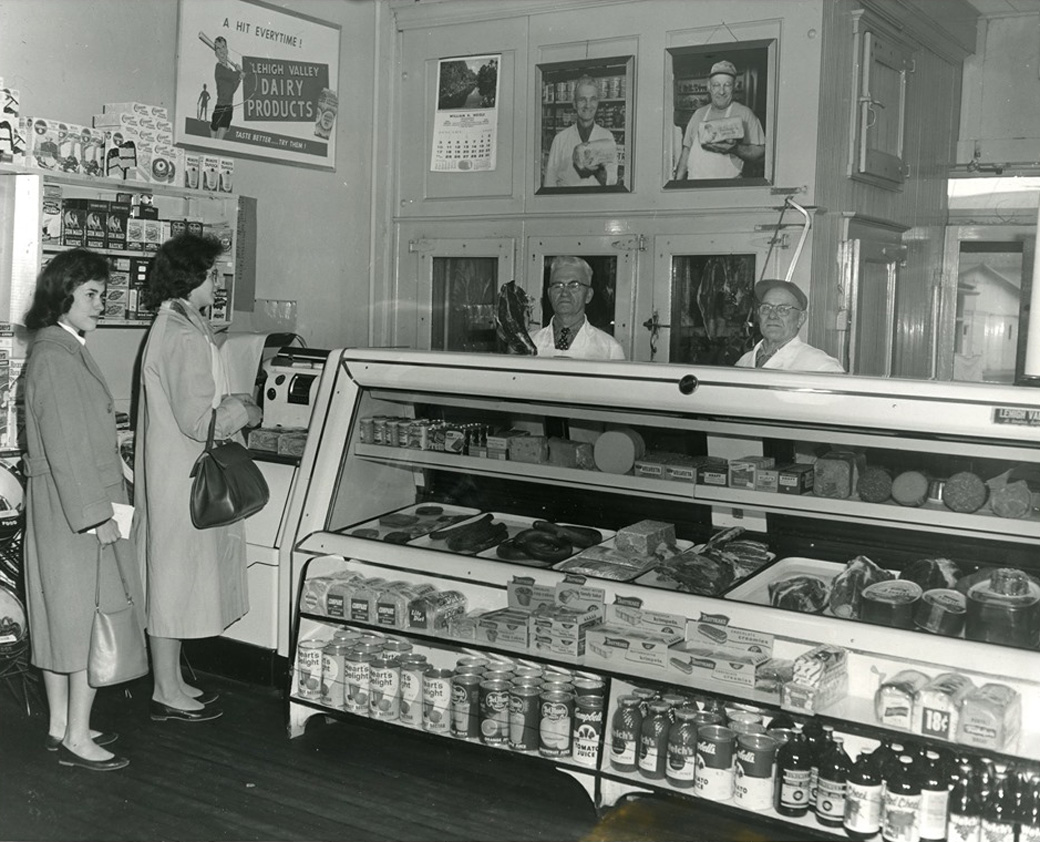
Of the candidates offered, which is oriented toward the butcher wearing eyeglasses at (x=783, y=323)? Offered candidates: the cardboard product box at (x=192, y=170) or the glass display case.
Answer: the cardboard product box

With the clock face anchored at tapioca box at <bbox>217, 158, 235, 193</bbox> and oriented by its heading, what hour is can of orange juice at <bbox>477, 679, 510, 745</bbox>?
The can of orange juice is roughly at 1 o'clock from the tapioca box.

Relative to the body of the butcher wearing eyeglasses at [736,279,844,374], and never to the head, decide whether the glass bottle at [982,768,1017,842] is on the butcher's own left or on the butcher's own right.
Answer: on the butcher's own left

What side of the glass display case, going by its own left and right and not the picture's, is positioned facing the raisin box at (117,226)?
right

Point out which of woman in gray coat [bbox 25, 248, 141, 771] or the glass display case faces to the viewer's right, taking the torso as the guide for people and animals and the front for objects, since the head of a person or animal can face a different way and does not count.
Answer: the woman in gray coat

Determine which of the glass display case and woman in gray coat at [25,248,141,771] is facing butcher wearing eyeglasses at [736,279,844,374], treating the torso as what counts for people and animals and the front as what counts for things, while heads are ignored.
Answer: the woman in gray coat

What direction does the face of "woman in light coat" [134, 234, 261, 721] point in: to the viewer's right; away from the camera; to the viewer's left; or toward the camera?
to the viewer's right

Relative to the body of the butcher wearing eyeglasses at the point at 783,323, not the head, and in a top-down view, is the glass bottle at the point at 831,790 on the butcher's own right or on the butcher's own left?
on the butcher's own left

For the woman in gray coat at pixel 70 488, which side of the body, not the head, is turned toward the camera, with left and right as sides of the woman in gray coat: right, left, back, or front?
right

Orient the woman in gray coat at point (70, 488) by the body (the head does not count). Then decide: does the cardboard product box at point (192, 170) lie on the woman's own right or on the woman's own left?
on the woman's own left

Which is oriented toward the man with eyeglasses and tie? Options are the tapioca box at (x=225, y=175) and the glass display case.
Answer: the tapioca box
